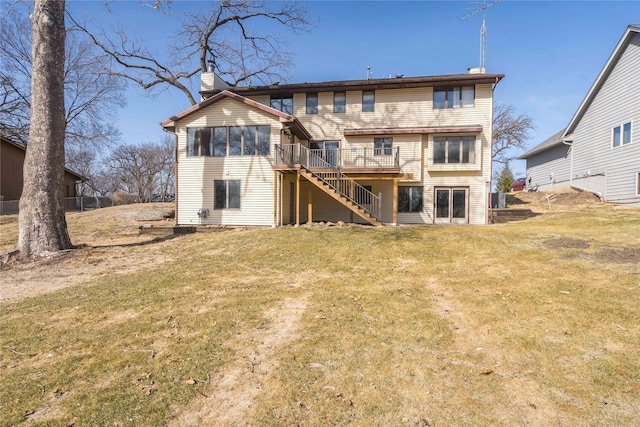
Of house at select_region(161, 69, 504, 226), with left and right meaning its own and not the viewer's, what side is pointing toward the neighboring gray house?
right

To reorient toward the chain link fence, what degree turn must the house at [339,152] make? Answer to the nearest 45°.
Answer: approximately 45° to its left

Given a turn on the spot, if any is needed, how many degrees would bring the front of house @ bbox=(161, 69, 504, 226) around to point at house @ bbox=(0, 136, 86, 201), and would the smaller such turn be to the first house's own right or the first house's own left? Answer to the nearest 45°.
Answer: approximately 90° to the first house's own left

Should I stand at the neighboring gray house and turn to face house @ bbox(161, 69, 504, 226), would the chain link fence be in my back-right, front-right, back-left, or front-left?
front-right

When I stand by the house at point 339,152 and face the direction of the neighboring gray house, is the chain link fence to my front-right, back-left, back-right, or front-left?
back-left

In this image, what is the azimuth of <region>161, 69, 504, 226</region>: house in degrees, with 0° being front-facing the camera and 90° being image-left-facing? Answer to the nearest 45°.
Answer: approximately 180°

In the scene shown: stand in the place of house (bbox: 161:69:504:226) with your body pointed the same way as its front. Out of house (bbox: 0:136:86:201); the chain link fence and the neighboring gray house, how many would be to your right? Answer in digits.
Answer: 1
